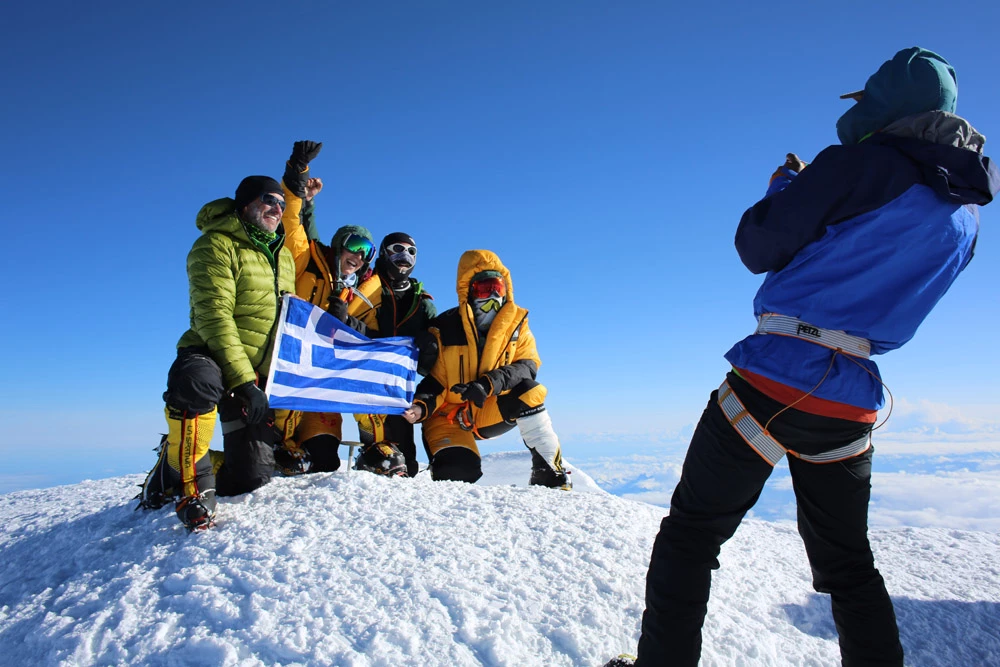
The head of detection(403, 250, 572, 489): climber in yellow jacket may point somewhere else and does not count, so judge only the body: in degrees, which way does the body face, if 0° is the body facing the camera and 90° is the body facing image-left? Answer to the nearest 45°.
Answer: approximately 0°
